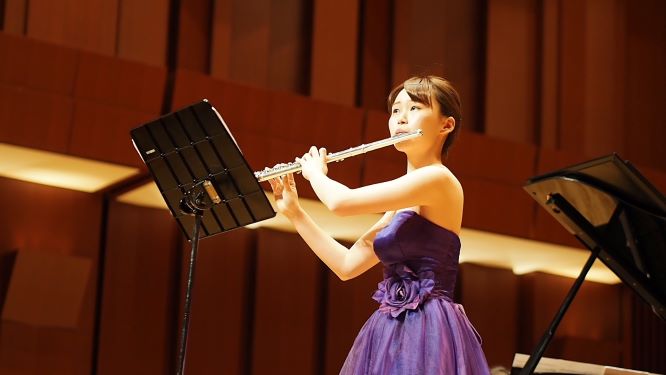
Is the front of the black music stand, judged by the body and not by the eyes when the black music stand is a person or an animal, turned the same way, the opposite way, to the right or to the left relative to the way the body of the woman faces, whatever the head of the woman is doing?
the opposite way

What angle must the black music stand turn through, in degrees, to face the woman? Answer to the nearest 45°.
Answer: approximately 45° to its right

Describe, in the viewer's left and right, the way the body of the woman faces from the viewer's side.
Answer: facing the viewer and to the left of the viewer

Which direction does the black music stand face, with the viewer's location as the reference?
facing away from the viewer and to the right of the viewer

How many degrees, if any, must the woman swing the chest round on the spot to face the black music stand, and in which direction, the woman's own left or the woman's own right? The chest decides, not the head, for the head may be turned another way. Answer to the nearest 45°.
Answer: approximately 45° to the woman's own right
